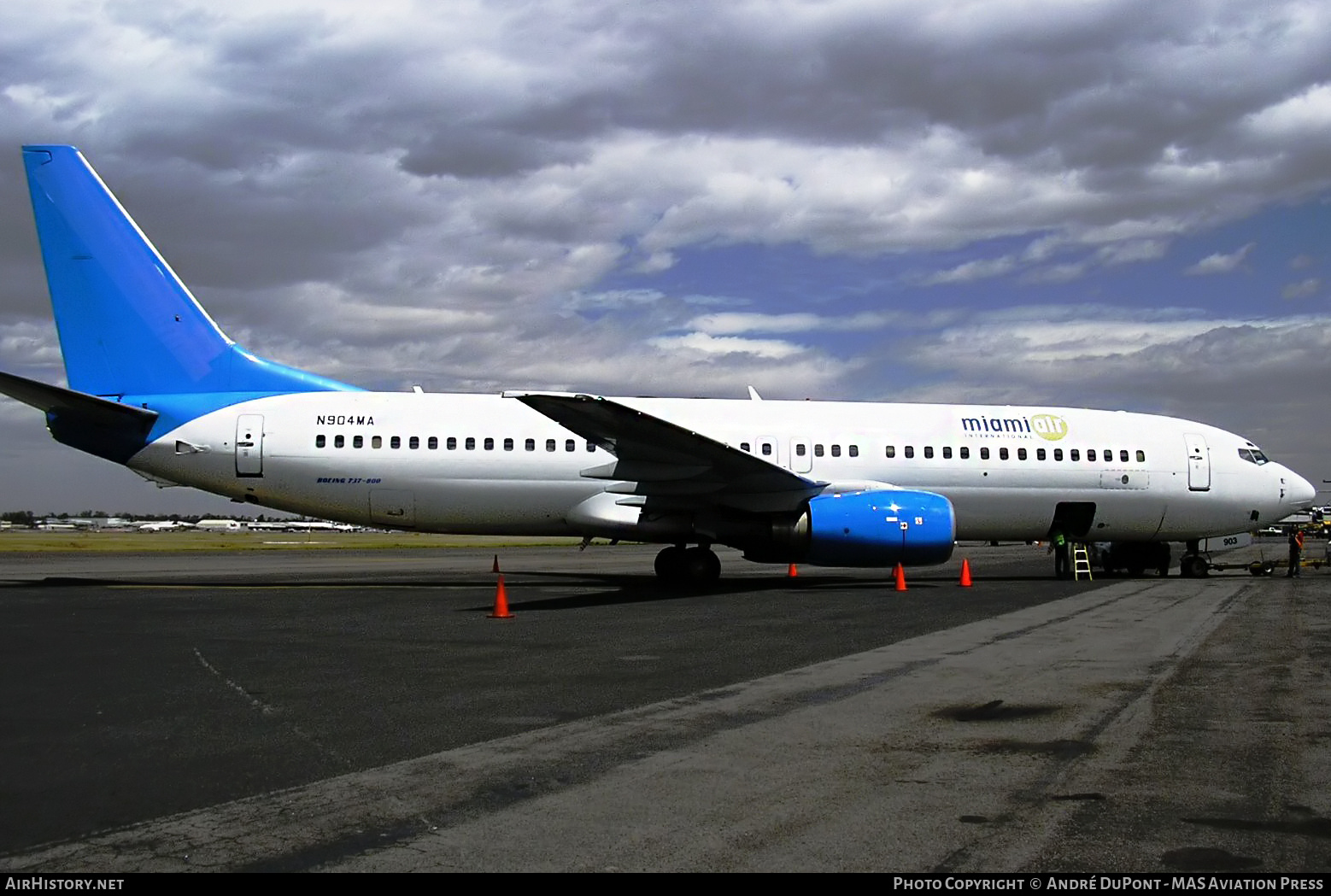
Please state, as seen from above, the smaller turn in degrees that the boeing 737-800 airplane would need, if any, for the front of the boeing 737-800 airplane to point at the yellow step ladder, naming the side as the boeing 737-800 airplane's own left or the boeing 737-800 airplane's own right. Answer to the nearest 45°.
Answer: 0° — it already faces it

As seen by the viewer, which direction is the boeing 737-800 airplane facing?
to the viewer's right

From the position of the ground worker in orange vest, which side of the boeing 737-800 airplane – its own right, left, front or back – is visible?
front
